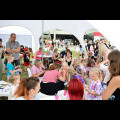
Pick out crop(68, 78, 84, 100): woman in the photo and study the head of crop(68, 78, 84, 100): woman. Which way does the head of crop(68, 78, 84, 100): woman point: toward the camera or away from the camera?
away from the camera

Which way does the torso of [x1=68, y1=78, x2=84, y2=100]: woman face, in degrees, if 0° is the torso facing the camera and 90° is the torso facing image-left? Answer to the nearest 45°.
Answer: approximately 180°

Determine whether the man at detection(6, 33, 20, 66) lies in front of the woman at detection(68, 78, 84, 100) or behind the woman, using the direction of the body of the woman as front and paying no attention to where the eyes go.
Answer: in front

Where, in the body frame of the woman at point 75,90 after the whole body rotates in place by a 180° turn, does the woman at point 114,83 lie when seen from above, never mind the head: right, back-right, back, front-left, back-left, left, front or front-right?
front-left

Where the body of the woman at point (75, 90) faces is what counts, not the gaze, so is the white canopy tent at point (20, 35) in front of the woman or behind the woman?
in front
